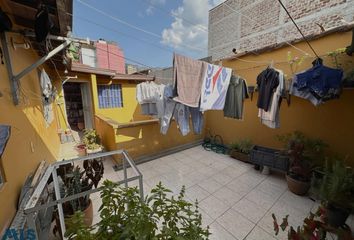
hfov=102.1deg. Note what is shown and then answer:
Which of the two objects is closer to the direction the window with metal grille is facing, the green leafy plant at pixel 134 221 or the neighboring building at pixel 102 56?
the green leafy plant

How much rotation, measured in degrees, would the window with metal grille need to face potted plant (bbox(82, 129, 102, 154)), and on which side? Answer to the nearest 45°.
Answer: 0° — it already faces it

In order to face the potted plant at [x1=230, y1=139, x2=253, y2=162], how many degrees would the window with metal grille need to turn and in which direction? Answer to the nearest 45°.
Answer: approximately 45° to its left

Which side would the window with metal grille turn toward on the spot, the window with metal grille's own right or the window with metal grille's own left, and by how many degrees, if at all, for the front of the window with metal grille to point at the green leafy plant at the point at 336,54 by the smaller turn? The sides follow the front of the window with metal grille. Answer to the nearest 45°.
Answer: approximately 45° to the window with metal grille's own left

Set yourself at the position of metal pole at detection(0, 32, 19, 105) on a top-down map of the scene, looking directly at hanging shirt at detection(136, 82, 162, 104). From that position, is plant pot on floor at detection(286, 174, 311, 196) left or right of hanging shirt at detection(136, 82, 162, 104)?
right

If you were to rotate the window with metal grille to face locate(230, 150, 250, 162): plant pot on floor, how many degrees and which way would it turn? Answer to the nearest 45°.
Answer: approximately 45° to its left

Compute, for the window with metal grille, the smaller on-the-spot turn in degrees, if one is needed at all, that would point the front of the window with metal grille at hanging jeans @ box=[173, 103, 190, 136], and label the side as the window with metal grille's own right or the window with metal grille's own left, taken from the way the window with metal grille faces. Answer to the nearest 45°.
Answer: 0° — it already faces it

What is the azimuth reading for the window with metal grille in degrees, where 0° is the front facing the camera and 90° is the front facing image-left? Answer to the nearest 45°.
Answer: approximately 0°

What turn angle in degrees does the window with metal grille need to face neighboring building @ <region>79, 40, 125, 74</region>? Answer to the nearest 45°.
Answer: approximately 180°

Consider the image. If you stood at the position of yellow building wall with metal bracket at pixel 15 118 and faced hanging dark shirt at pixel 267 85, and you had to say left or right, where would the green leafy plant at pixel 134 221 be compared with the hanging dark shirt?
right

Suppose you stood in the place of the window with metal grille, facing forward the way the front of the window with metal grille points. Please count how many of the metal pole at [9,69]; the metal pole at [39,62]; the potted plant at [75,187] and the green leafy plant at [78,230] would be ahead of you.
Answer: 4
